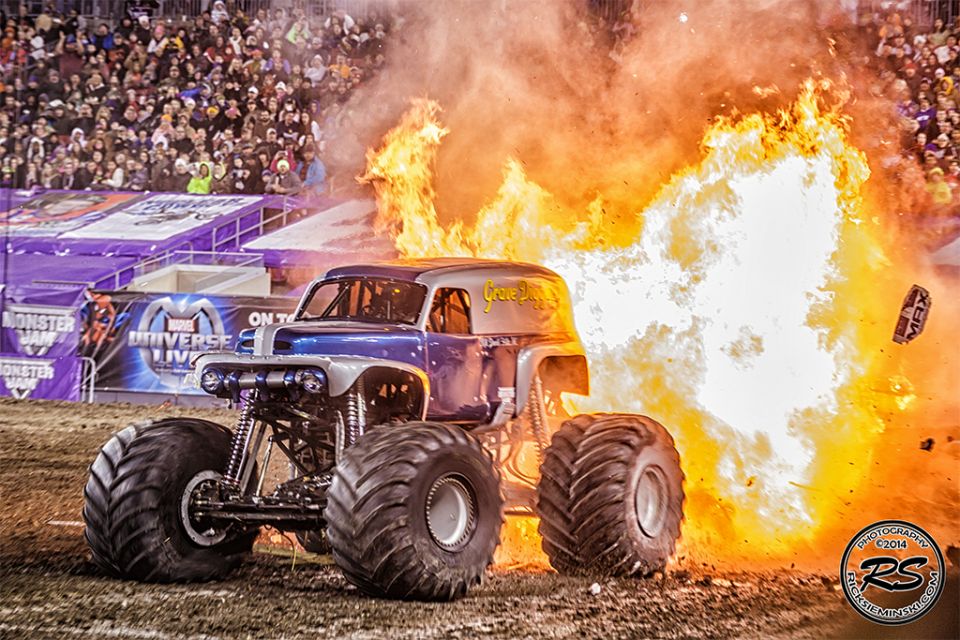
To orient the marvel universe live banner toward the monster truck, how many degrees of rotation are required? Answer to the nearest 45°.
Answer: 0° — it already faces it

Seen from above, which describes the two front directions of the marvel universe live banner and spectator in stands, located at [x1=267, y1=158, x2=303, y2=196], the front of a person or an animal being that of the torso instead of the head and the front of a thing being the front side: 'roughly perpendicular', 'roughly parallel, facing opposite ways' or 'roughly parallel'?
roughly parallel

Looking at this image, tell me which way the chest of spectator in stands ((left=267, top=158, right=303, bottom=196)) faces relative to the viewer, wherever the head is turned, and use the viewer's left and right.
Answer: facing the viewer

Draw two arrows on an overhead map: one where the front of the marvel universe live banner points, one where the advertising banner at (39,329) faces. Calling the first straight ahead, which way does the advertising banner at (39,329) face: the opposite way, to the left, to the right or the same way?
the same way

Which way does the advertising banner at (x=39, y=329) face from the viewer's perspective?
toward the camera

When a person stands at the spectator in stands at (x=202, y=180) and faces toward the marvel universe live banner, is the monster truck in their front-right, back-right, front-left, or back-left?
front-left

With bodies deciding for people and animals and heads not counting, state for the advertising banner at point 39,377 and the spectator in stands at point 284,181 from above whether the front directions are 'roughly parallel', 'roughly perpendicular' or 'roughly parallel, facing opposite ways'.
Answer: roughly parallel

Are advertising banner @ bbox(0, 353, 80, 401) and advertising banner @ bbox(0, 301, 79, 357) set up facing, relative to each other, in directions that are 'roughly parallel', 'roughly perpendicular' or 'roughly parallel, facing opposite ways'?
roughly parallel

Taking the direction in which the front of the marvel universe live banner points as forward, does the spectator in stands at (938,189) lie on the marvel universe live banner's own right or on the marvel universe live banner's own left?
on the marvel universe live banner's own left

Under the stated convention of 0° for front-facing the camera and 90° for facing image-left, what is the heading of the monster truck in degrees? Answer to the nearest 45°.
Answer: approximately 45°

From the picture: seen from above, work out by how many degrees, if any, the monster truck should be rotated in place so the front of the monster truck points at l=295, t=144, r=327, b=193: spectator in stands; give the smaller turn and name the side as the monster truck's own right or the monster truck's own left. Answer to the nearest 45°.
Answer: approximately 135° to the monster truck's own right

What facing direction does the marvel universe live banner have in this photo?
toward the camera

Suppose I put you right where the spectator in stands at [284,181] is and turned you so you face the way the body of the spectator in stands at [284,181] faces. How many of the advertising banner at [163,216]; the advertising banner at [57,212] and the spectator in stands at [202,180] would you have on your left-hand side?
0
